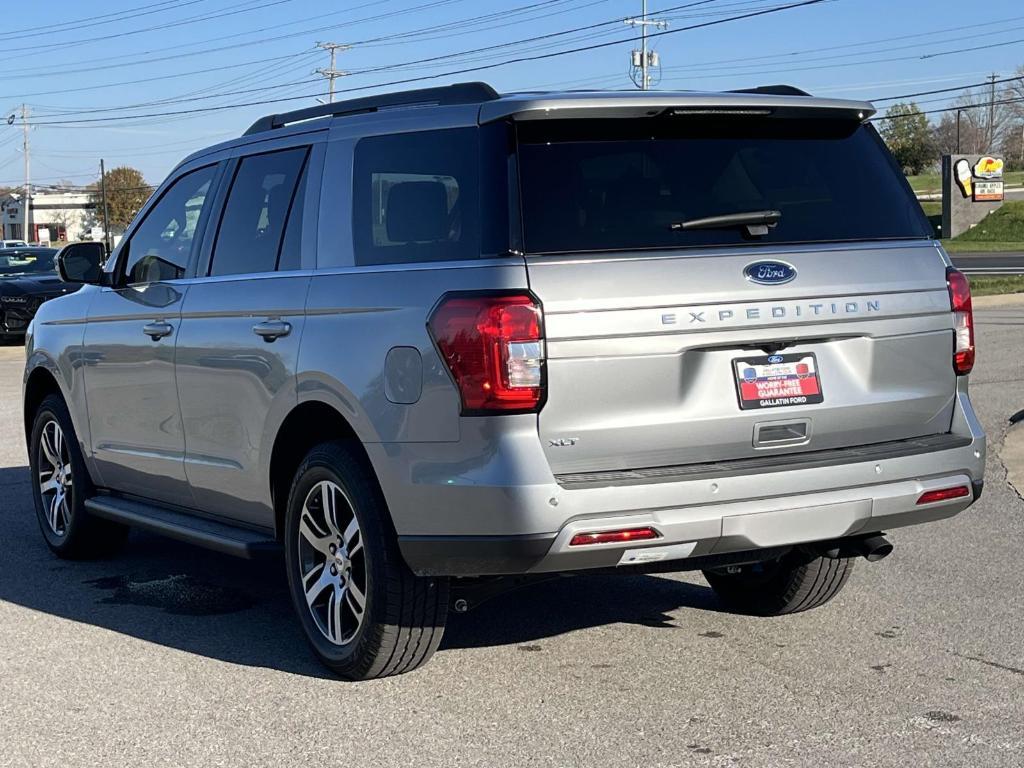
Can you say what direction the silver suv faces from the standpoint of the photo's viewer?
facing away from the viewer and to the left of the viewer

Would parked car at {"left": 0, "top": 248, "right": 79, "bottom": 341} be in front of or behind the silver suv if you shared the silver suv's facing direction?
in front
